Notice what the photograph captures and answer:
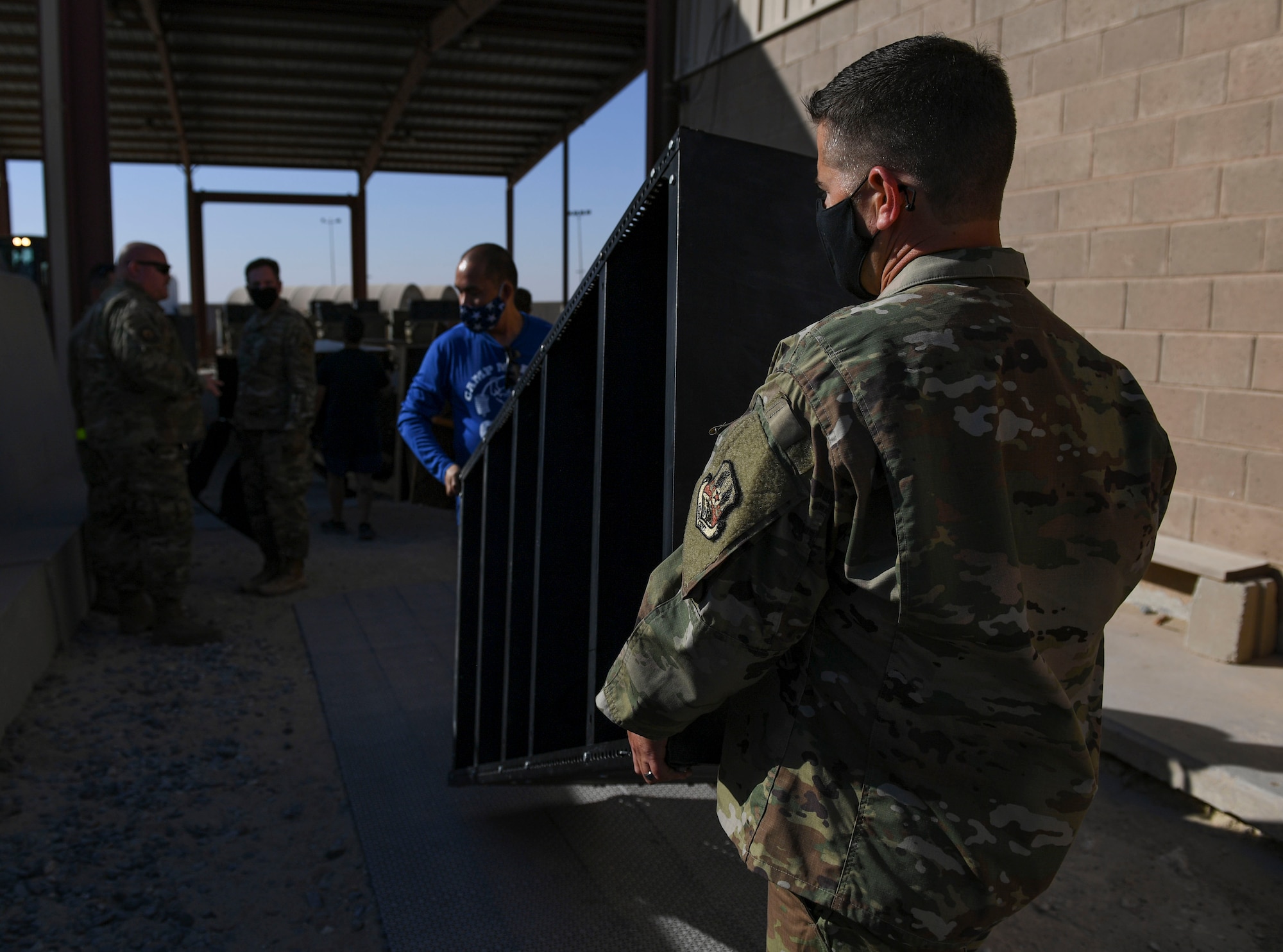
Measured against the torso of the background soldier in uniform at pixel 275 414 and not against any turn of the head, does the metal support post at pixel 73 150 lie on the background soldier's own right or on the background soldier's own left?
on the background soldier's own right

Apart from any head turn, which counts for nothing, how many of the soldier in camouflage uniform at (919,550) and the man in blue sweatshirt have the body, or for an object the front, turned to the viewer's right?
0

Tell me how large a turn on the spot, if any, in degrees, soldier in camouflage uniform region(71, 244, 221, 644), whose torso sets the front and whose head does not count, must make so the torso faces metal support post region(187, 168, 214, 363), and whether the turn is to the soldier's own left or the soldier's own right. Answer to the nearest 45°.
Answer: approximately 90° to the soldier's own left

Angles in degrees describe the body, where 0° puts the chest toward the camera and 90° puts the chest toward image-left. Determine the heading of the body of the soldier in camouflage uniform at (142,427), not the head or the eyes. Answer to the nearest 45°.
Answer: approximately 270°

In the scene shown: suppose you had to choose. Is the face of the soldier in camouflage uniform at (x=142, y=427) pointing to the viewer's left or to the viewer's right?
to the viewer's right

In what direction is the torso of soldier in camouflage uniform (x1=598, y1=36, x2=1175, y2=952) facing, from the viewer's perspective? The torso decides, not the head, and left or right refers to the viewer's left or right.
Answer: facing away from the viewer and to the left of the viewer

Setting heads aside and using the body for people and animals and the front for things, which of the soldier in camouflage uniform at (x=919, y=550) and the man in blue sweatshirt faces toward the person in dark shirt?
the soldier in camouflage uniform
